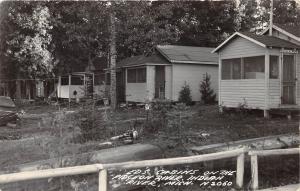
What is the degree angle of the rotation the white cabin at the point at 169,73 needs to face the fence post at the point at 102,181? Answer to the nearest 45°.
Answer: approximately 45° to its left

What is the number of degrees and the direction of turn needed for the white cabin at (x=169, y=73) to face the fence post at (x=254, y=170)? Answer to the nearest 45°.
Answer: approximately 45° to its left

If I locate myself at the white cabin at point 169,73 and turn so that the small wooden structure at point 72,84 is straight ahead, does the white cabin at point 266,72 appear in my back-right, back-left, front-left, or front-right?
back-left

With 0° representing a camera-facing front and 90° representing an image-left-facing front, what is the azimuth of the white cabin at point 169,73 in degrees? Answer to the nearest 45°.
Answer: approximately 45°

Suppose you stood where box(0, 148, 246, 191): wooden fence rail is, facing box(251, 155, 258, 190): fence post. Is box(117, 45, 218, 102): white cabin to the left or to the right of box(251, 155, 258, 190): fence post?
left

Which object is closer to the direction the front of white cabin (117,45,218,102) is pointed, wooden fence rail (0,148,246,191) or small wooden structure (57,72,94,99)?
the wooden fence rail

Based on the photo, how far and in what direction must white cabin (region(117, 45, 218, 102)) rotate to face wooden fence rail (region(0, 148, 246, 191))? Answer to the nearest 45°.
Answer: approximately 45° to its left

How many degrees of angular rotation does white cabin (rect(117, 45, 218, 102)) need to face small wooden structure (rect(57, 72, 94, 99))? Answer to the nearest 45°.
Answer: approximately 90° to its right

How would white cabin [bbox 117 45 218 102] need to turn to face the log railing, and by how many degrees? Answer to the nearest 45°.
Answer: approximately 45° to its left

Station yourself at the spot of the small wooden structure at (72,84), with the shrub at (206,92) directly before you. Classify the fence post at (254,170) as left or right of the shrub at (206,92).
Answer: right

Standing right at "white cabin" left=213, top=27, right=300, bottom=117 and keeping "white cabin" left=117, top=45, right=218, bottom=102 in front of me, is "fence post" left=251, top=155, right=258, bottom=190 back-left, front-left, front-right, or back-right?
back-left
